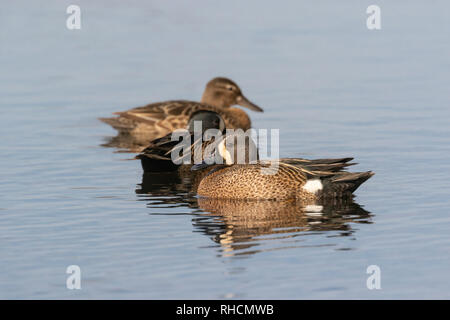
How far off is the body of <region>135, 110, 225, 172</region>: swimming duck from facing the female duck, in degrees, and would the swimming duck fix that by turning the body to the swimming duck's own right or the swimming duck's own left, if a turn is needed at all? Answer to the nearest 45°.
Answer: approximately 90° to the swimming duck's own left

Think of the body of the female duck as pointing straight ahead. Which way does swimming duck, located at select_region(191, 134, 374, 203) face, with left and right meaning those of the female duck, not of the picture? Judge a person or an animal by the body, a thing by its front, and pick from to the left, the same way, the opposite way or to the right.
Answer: the opposite way

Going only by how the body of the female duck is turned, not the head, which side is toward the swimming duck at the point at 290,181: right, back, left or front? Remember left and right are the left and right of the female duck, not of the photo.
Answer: right

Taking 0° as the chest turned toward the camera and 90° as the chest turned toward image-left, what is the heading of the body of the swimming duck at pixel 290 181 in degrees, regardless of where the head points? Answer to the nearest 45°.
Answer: approximately 90°

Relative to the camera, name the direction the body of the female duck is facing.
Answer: to the viewer's right

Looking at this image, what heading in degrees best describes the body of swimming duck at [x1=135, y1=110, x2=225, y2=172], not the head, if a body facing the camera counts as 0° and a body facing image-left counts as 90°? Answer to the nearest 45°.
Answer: approximately 270°

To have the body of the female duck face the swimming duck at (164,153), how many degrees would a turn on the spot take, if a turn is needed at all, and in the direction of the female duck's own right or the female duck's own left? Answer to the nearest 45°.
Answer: approximately 90° to the female duck's own right
